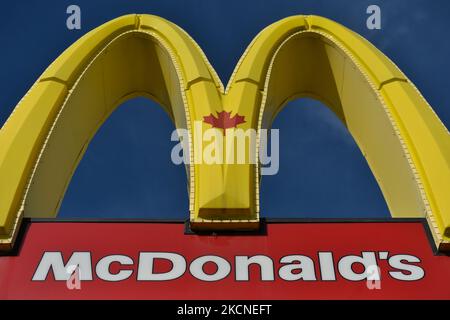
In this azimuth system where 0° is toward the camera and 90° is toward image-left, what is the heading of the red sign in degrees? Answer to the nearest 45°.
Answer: approximately 0°
